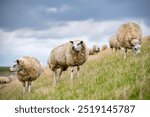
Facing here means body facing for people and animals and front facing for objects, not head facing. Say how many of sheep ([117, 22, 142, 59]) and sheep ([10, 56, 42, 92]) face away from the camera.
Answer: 0

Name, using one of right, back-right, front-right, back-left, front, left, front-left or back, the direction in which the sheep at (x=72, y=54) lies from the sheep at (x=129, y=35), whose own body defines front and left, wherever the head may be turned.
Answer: right

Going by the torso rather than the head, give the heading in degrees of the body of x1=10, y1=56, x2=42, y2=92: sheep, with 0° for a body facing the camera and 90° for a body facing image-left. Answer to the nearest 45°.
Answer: approximately 45°

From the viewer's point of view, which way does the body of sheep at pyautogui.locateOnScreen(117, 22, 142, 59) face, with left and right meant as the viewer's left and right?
facing the viewer and to the right of the viewer

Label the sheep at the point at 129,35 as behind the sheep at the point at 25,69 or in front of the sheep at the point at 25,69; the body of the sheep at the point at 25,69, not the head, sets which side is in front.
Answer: behind

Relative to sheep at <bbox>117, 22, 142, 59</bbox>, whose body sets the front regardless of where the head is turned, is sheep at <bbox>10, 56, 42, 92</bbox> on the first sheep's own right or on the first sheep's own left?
on the first sheep's own right

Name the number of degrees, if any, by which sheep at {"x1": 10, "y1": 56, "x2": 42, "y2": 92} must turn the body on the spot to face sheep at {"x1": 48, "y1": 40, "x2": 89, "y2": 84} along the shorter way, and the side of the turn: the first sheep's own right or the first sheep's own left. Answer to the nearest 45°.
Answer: approximately 135° to the first sheep's own left
